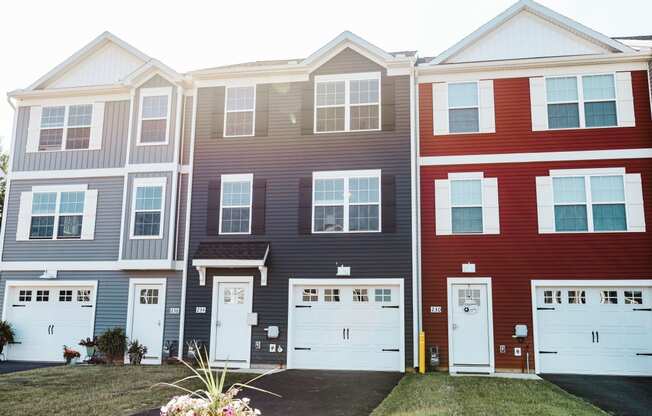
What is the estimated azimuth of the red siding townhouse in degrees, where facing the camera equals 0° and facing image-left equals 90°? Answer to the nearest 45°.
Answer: approximately 0°

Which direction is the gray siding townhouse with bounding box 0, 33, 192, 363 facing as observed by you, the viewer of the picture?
facing the viewer

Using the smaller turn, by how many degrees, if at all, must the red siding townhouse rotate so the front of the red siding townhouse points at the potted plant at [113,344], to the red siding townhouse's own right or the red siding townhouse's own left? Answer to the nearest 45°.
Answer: approximately 90° to the red siding townhouse's own right

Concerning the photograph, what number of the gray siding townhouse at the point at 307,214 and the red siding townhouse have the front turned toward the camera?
2

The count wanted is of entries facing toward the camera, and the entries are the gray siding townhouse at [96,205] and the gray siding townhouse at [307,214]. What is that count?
2

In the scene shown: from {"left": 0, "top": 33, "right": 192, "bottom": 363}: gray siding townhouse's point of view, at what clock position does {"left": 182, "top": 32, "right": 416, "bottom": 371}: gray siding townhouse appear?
{"left": 182, "top": 32, "right": 416, "bottom": 371}: gray siding townhouse is roughly at 10 o'clock from {"left": 0, "top": 33, "right": 192, "bottom": 363}: gray siding townhouse.

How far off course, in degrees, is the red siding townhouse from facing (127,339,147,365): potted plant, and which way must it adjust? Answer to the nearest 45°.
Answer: approximately 90° to its right

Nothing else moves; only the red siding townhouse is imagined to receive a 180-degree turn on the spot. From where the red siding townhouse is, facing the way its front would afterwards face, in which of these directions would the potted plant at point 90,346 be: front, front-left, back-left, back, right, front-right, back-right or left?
left

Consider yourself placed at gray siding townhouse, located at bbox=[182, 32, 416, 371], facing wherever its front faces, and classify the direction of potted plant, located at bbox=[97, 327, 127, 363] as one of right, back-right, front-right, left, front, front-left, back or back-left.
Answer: right

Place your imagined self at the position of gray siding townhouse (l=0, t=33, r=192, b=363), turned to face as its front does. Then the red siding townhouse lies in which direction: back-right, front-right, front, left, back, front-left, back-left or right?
front-left

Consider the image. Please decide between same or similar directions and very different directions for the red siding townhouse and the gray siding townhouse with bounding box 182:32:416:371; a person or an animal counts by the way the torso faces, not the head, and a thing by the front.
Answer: same or similar directions

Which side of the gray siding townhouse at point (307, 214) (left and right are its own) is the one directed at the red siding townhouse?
left

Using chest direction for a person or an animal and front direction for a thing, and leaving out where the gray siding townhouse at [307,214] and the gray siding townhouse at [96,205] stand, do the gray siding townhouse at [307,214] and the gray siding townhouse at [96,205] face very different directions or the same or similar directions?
same or similar directions

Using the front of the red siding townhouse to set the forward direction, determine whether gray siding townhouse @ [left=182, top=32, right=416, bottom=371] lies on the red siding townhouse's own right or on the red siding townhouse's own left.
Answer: on the red siding townhouse's own right
